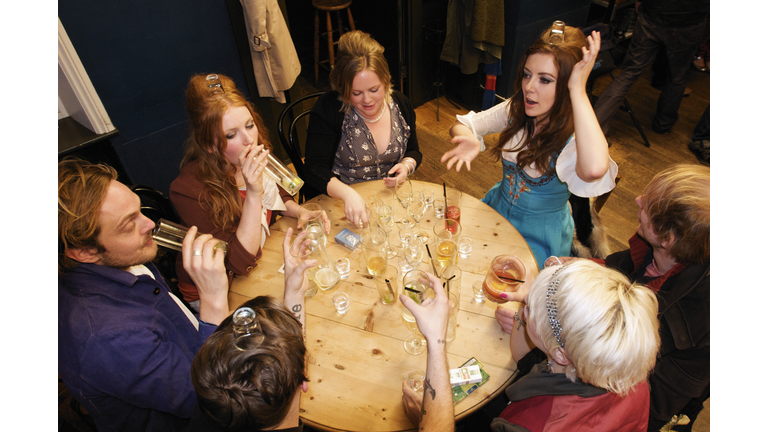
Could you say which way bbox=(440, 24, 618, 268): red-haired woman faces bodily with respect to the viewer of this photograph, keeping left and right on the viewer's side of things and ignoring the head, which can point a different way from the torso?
facing the viewer and to the left of the viewer

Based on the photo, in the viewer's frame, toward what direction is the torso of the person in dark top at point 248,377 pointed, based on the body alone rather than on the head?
away from the camera

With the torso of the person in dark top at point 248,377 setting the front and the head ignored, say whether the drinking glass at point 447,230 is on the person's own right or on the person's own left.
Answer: on the person's own right

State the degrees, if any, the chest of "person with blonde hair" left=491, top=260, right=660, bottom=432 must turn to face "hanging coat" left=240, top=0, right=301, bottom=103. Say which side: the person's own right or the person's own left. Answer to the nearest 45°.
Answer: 0° — they already face it

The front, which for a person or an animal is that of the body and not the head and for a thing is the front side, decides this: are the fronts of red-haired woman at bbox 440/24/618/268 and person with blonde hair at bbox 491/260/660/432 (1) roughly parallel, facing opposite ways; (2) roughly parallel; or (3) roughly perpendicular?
roughly perpendicular

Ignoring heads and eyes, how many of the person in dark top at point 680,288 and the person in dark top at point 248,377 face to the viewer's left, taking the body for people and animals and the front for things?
1

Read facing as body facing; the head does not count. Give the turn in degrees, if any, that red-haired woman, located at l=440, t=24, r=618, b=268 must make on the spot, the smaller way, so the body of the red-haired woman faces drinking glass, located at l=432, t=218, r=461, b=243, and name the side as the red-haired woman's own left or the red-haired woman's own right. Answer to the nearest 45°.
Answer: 0° — they already face it

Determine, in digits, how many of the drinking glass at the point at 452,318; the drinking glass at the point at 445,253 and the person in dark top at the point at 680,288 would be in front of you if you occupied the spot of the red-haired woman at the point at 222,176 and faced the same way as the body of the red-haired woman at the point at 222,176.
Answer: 3

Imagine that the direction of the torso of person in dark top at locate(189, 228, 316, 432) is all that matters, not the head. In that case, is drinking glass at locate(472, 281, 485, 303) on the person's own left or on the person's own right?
on the person's own right

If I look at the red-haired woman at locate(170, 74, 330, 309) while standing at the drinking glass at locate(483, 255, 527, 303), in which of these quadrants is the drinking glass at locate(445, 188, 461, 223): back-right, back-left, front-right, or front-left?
front-right

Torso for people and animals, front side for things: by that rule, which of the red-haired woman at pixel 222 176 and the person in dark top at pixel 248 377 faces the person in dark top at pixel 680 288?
the red-haired woman

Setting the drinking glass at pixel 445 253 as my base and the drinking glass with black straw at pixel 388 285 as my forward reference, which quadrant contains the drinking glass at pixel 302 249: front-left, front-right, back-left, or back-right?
front-right

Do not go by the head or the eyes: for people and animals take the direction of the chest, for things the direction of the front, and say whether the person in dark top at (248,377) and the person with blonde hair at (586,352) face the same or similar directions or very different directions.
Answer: same or similar directions

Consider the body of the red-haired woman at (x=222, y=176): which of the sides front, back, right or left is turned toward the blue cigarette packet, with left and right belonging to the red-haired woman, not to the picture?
front

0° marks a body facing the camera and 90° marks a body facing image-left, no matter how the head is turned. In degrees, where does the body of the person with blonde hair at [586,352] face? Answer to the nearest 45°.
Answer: approximately 135°

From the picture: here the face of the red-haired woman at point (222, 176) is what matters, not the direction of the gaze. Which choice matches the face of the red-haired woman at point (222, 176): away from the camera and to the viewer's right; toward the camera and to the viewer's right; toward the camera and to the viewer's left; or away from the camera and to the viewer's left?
toward the camera and to the viewer's right

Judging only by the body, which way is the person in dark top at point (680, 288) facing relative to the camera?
to the viewer's left

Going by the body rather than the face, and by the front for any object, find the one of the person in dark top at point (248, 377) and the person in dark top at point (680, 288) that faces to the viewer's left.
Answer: the person in dark top at point (680, 288)

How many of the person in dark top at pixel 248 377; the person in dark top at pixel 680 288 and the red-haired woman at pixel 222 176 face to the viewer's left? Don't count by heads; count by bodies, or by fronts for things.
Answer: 1

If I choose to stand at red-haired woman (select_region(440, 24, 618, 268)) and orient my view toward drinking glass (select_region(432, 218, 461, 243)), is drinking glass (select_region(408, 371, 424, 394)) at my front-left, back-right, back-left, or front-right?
front-left
